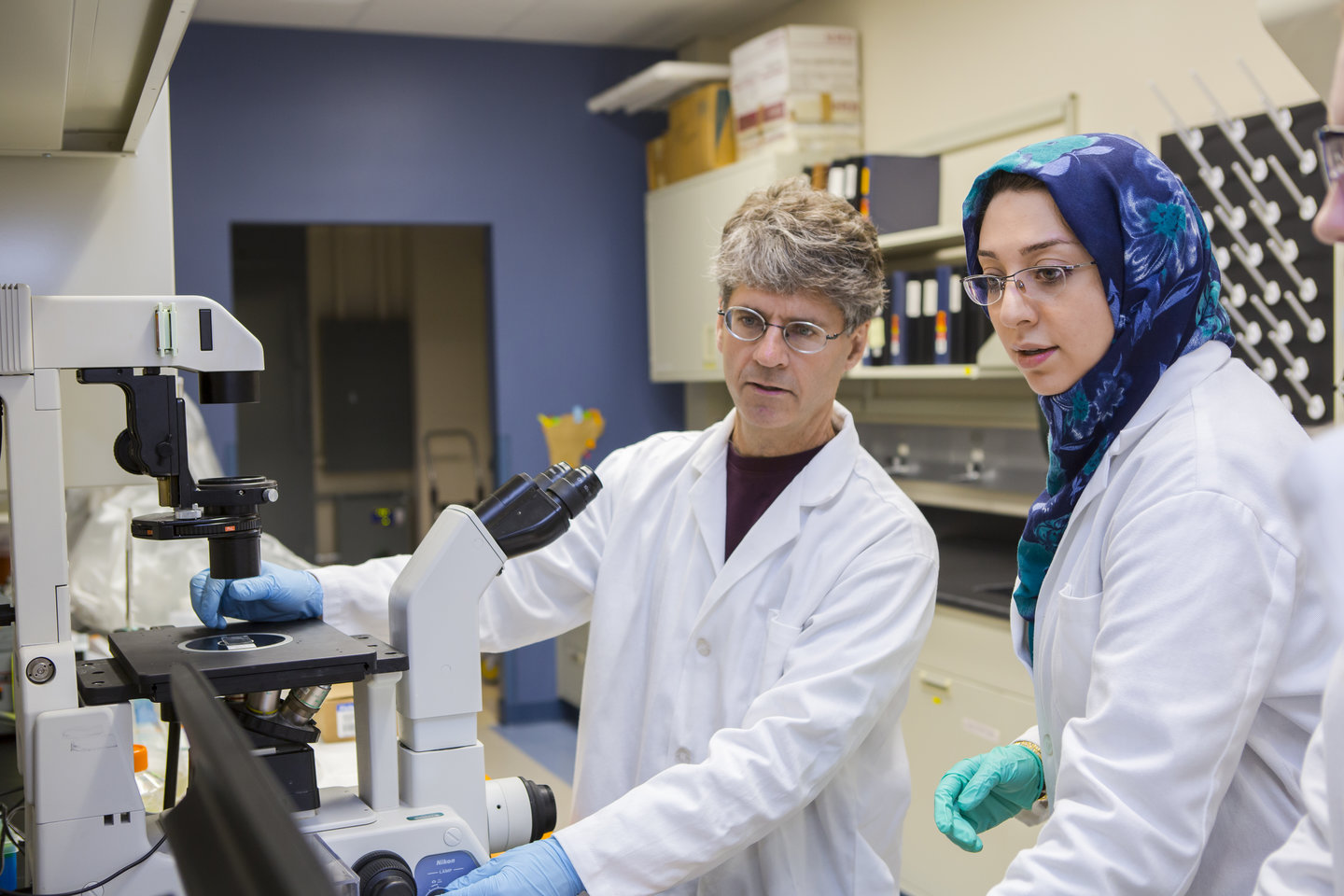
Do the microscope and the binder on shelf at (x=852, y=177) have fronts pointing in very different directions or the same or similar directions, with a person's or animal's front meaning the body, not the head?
very different directions

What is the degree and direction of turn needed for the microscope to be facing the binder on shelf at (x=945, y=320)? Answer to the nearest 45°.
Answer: approximately 45° to its left

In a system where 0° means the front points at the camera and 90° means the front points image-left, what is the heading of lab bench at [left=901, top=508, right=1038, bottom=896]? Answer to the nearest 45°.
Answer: approximately 45°

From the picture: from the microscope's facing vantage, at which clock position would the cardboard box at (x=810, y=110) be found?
The cardboard box is roughly at 10 o'clock from the microscope.

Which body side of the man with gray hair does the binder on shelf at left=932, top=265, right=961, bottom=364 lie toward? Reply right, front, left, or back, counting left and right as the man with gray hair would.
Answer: back

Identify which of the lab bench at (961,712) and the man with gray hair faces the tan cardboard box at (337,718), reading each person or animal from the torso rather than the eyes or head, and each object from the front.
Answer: the lab bench

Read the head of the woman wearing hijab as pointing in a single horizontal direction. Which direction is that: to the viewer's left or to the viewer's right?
to the viewer's left

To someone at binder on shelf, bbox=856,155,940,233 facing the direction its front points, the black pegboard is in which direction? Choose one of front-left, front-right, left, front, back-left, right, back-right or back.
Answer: left

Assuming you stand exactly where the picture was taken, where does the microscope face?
facing to the right of the viewer

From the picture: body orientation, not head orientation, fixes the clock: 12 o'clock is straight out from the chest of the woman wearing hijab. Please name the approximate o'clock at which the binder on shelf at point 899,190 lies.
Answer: The binder on shelf is roughly at 4 o'clock from the woman wearing hijab.

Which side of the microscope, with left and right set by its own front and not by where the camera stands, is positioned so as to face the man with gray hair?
front
